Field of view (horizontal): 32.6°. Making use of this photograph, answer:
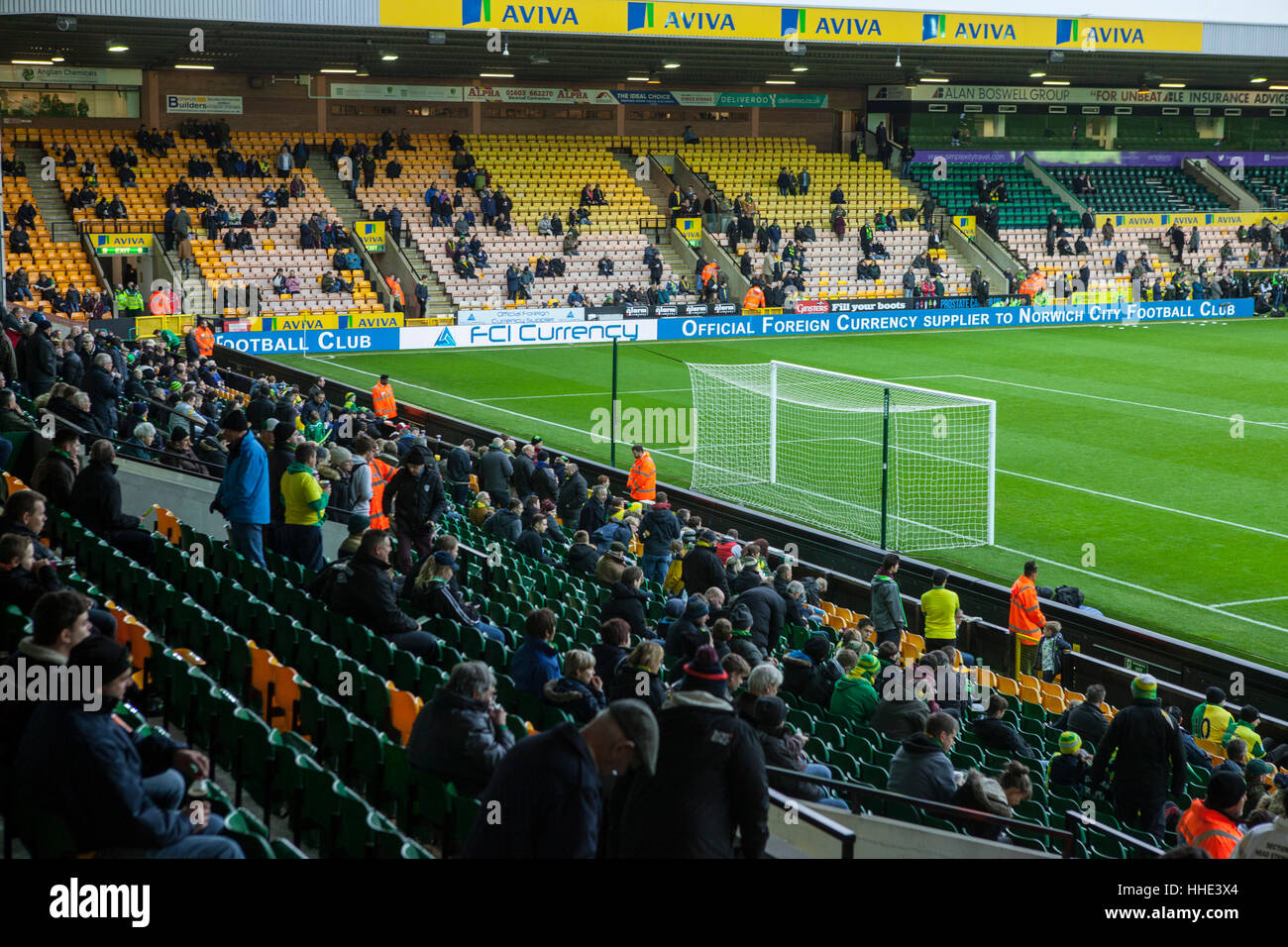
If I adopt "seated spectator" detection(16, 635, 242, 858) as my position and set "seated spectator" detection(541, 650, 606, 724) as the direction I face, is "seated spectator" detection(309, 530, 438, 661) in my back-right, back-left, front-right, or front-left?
front-left

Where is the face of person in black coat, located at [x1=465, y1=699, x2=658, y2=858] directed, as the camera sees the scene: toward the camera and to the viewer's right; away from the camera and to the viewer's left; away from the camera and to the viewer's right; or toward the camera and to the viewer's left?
away from the camera and to the viewer's right

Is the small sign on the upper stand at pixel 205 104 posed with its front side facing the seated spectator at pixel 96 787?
yes

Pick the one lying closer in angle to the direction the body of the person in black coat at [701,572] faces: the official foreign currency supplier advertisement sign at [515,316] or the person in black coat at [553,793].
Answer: the official foreign currency supplier advertisement sign

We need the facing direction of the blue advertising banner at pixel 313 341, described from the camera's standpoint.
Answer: facing the viewer

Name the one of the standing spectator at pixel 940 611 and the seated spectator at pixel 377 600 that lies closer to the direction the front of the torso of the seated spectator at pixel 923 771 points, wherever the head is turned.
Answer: the standing spectator

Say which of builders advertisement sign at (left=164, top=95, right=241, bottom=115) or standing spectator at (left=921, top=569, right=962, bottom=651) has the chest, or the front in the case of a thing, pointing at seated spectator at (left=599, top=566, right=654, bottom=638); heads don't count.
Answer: the builders advertisement sign

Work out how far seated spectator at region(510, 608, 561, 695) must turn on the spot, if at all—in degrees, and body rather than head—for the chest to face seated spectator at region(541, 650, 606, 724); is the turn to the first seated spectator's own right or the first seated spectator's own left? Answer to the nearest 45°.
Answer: approximately 135° to the first seated spectator's own right

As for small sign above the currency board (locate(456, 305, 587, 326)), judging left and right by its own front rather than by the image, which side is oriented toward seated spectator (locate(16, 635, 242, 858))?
front

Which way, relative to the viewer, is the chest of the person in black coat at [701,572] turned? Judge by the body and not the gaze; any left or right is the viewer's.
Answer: facing away from the viewer and to the right of the viewer

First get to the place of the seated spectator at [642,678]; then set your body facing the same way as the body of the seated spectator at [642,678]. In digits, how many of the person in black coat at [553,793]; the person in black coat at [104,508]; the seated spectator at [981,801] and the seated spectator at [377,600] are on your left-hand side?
2

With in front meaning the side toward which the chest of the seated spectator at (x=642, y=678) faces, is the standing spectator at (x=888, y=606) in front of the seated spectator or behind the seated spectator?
in front

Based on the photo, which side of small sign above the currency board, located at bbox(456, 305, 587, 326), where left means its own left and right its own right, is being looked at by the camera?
front
